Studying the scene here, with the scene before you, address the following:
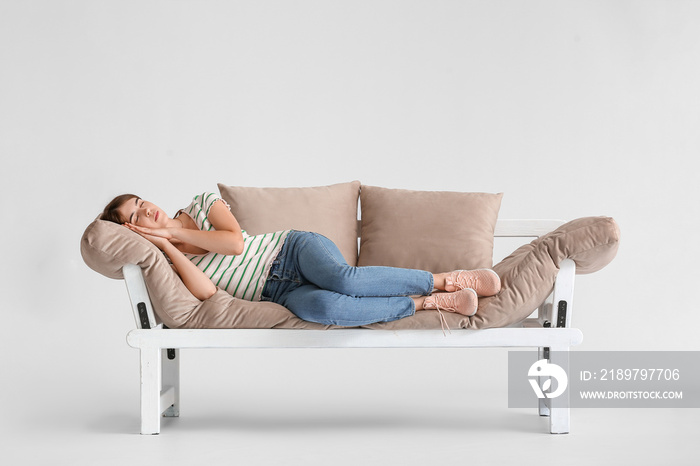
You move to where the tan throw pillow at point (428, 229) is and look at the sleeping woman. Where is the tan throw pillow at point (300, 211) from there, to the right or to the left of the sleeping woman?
right

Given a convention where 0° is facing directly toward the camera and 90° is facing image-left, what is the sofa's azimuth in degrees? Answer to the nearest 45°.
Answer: approximately 0°
